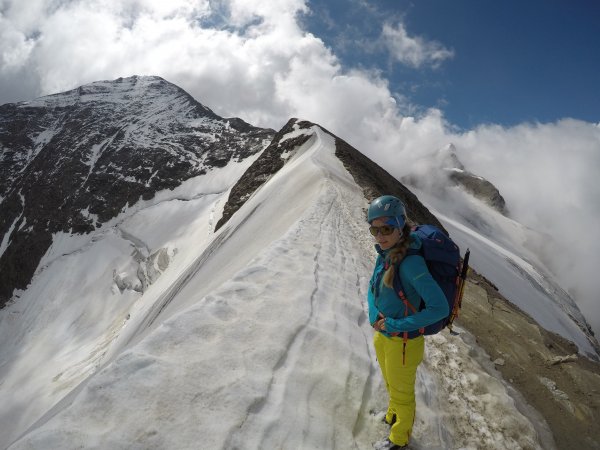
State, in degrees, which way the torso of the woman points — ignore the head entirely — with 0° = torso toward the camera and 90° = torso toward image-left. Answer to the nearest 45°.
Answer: approximately 45°
